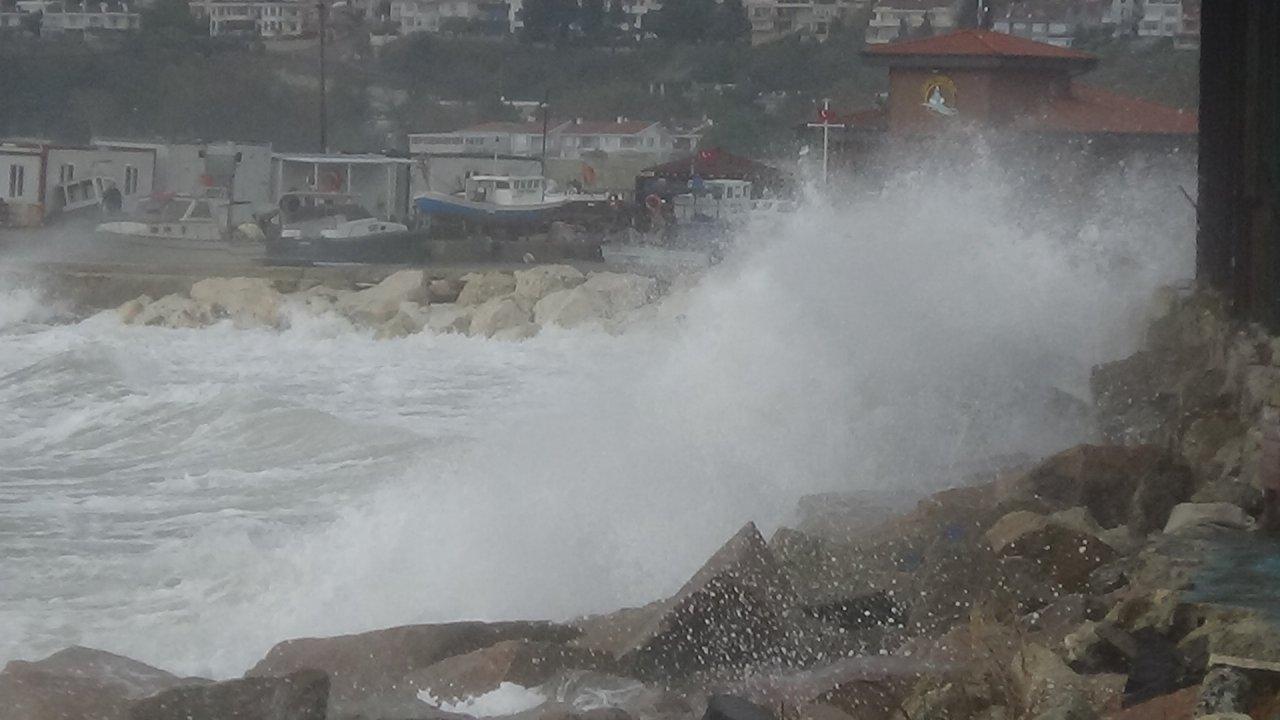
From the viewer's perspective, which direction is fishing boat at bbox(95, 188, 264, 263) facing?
to the viewer's left

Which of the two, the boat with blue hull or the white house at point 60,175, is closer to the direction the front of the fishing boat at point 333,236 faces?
the boat with blue hull

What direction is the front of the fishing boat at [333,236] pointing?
to the viewer's right

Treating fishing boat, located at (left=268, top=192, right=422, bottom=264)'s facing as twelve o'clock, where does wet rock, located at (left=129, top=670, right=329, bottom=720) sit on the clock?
The wet rock is roughly at 3 o'clock from the fishing boat.

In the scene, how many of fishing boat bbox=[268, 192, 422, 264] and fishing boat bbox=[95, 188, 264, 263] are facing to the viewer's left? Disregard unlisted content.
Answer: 1

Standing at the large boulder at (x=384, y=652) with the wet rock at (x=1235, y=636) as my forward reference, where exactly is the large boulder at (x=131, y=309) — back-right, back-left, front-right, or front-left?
back-left

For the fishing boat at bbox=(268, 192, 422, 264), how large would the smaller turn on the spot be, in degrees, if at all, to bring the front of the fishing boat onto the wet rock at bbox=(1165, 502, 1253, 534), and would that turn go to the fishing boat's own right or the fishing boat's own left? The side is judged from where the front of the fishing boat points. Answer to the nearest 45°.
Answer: approximately 90° to the fishing boat's own right

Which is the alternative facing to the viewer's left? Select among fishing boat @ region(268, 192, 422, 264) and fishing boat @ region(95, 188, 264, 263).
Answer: fishing boat @ region(95, 188, 264, 263)

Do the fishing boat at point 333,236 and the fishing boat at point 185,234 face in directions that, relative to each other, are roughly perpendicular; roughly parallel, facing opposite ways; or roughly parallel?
roughly parallel, facing opposite ways

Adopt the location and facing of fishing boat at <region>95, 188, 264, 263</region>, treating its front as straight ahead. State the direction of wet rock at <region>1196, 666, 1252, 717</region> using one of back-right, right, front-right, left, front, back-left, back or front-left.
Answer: left

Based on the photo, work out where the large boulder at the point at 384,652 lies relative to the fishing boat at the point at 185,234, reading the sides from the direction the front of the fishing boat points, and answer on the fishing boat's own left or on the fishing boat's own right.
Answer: on the fishing boat's own left

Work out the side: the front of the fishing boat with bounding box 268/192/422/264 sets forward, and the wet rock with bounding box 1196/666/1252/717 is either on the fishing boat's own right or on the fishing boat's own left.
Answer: on the fishing boat's own right

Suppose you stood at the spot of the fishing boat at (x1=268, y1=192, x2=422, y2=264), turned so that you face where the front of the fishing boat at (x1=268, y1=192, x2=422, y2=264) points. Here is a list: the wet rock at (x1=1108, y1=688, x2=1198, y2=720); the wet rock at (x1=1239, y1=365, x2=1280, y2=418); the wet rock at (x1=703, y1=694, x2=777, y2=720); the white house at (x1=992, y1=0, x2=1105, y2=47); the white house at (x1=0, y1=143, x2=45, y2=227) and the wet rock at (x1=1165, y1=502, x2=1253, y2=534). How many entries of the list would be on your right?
4

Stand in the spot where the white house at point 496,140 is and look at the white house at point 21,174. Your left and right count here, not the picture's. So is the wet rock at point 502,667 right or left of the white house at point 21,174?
left

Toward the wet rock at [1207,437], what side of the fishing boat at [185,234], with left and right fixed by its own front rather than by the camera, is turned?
left

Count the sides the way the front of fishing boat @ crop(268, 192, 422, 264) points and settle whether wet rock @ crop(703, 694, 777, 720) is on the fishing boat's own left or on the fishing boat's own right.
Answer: on the fishing boat's own right

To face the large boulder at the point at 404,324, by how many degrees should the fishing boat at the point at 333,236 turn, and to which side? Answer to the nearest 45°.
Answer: approximately 90° to its right
